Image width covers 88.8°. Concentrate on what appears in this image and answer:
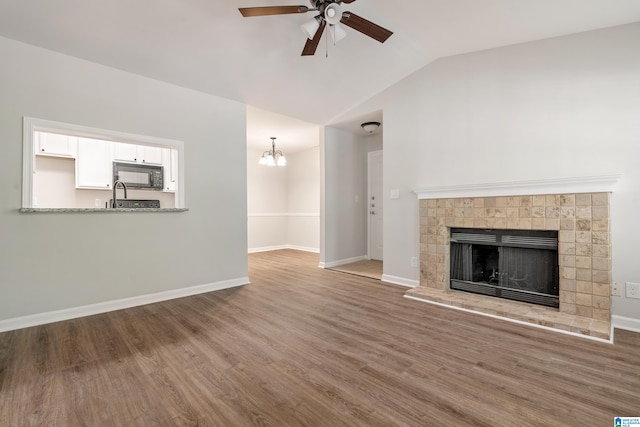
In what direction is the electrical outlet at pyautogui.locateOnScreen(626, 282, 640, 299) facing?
toward the camera

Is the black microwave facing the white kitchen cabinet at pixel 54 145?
no

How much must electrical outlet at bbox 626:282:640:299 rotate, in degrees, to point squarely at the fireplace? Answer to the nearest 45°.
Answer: approximately 90° to its right

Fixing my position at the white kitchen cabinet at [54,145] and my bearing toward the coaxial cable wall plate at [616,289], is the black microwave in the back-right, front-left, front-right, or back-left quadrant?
front-left

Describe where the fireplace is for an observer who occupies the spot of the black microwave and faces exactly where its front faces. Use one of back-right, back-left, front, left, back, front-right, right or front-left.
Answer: front-left

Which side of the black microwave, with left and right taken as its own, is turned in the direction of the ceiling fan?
front

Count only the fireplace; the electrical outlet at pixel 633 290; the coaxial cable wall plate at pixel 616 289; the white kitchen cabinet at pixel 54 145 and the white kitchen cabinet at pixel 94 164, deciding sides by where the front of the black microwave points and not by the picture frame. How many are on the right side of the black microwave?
2

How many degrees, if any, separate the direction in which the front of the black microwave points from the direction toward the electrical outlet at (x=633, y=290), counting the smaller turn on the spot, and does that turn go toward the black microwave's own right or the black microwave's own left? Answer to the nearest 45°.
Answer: approximately 45° to the black microwave's own left

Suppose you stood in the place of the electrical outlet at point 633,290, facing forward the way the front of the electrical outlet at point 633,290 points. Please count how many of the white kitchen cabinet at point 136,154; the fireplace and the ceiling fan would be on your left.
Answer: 0

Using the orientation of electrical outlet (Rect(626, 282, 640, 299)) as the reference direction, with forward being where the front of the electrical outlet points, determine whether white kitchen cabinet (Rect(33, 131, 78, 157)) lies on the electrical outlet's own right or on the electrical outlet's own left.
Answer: on the electrical outlet's own right

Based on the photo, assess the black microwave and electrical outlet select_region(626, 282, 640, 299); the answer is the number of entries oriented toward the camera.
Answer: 2

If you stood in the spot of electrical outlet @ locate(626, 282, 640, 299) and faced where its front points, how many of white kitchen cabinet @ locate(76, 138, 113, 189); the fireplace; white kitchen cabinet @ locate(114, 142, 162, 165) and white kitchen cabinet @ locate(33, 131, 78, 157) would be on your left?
0

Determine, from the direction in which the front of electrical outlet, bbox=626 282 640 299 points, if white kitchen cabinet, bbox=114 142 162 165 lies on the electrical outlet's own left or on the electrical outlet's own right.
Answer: on the electrical outlet's own right

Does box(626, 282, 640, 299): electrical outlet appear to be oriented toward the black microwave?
no

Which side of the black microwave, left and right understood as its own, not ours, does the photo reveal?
front

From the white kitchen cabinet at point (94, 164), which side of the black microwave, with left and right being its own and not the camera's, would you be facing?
right

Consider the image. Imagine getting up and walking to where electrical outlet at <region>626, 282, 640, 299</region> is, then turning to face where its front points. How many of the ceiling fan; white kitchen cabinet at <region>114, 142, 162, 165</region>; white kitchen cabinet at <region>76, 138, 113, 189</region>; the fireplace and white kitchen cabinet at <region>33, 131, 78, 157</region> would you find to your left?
0

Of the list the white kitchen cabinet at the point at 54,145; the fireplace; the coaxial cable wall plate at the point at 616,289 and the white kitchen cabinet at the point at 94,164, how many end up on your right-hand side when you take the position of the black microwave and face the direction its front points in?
2
